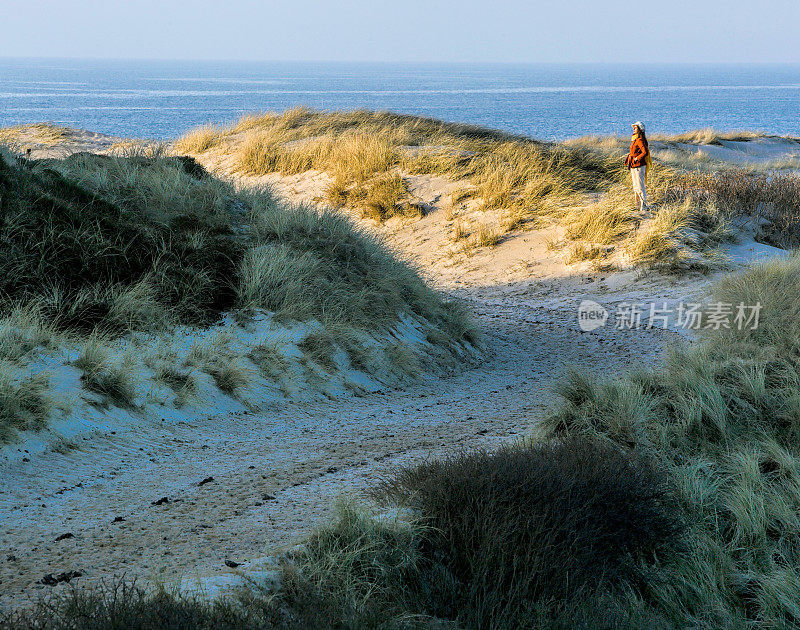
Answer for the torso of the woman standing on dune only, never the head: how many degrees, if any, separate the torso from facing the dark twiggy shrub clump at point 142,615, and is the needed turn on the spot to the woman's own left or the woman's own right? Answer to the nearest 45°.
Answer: approximately 45° to the woman's own left

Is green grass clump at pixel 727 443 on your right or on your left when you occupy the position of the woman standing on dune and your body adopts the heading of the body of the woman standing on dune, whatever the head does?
on your left

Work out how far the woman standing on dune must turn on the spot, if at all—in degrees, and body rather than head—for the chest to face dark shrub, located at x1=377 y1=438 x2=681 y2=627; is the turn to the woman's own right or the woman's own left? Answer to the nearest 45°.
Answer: approximately 45° to the woman's own left

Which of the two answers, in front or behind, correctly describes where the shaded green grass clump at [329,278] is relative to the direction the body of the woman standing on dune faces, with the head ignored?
in front

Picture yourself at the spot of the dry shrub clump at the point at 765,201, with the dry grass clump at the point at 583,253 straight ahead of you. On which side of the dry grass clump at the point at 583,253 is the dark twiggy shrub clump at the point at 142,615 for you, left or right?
left

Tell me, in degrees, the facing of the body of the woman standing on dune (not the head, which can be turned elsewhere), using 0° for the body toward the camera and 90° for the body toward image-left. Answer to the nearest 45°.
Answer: approximately 45°

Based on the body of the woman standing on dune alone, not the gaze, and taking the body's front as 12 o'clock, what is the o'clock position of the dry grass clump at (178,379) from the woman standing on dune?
The dry grass clump is roughly at 11 o'clock from the woman standing on dune.

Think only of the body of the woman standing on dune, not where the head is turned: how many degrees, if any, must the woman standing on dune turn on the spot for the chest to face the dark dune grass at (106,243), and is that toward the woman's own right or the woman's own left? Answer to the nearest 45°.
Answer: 0° — they already face it

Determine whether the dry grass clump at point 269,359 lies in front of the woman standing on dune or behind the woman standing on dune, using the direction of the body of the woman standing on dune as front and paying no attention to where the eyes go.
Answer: in front

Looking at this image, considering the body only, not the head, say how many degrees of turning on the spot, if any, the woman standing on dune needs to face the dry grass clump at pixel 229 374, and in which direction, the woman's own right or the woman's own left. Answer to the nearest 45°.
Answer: approximately 45° to the woman's own left
